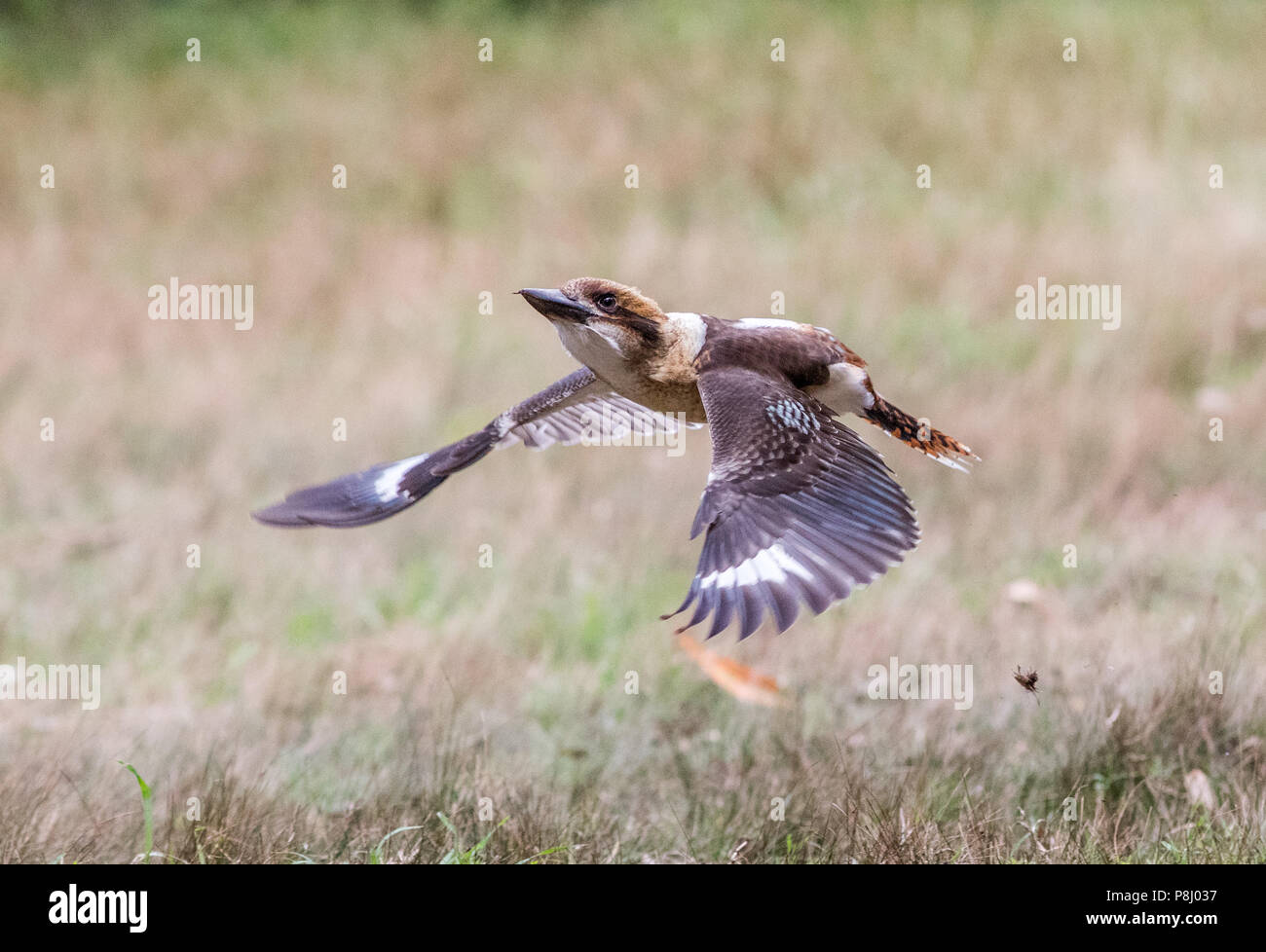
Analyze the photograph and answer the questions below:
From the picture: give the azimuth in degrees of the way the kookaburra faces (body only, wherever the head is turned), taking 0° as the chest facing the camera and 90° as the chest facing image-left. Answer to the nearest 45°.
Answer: approximately 45°
